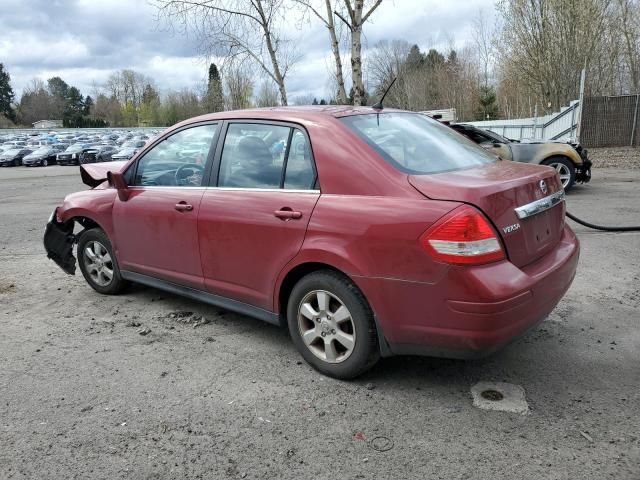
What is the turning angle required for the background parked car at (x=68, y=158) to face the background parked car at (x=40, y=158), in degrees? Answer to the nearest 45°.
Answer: approximately 45° to its right

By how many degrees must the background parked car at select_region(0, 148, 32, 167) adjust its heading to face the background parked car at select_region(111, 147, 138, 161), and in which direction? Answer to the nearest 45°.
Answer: approximately 90° to its left

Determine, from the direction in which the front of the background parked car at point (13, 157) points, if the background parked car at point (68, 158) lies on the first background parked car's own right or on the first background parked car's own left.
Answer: on the first background parked car's own left

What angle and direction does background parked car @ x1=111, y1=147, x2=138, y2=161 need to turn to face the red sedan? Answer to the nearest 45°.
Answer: approximately 45° to its left

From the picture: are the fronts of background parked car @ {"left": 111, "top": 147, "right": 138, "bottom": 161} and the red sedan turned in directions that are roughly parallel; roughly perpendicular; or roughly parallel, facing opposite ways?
roughly perpendicular

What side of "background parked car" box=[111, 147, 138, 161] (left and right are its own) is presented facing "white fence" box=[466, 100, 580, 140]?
left

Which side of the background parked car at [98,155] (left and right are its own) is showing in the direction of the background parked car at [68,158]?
right

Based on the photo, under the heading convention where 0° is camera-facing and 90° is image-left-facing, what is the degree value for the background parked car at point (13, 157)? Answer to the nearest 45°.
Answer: approximately 45°

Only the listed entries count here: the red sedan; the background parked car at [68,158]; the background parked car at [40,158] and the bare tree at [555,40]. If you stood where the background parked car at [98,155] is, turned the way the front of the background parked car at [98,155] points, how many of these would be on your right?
2
